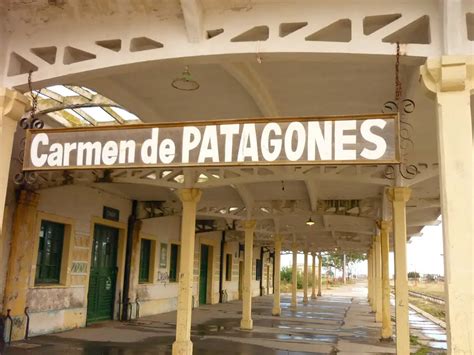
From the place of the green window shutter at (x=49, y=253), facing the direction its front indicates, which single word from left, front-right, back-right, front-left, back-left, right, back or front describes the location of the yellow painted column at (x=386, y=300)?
front-left

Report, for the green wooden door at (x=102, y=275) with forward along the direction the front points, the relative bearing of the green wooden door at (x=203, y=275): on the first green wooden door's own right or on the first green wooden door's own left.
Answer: on the first green wooden door's own left

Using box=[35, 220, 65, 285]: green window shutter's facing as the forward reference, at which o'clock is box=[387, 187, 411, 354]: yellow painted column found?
The yellow painted column is roughly at 12 o'clock from the green window shutter.

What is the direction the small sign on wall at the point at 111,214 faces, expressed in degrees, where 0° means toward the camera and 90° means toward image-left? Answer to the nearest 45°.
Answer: approximately 315°

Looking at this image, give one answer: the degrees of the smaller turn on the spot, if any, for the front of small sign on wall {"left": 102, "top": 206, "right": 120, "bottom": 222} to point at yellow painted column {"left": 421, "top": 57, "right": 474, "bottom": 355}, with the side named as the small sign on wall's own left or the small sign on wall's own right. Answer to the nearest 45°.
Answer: approximately 45° to the small sign on wall's own right

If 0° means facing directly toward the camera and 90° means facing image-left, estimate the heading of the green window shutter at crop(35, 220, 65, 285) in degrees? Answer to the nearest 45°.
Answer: approximately 315°

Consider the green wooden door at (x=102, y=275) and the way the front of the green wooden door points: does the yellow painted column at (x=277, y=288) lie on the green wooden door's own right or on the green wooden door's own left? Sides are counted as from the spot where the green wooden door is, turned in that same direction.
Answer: on the green wooden door's own left
